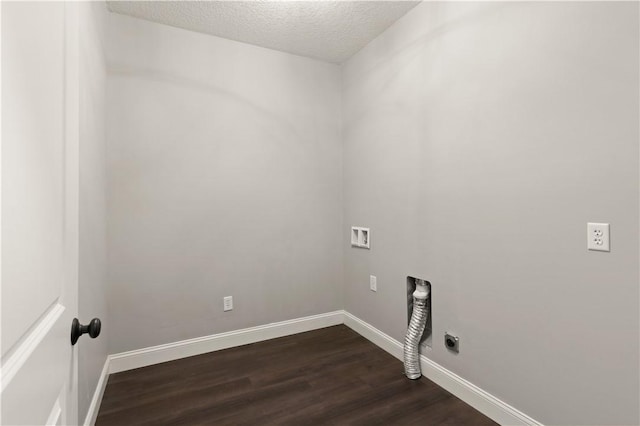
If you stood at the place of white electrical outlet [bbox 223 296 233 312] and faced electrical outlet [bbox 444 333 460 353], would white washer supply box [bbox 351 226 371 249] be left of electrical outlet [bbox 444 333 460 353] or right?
left

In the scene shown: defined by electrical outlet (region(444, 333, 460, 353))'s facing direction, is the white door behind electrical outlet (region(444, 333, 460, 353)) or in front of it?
in front

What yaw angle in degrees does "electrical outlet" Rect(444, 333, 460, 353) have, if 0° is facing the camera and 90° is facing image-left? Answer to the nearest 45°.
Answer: approximately 45°

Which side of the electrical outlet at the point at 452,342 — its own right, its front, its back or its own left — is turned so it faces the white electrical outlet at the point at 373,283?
right

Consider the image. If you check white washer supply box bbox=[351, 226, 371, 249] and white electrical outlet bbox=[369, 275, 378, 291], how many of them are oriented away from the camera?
0

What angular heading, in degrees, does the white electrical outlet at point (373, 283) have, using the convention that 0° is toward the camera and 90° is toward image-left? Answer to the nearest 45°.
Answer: approximately 45°

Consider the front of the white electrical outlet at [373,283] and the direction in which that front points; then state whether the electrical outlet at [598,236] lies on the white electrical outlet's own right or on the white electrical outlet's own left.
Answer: on the white electrical outlet's own left

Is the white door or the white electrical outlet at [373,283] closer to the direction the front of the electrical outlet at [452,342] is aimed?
the white door

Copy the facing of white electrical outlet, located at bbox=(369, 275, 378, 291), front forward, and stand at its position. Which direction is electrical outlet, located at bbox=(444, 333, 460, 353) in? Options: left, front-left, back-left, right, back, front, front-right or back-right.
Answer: left

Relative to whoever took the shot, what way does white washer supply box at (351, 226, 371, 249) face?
facing the viewer and to the left of the viewer

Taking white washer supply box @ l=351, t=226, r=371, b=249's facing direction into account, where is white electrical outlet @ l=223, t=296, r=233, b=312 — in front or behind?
in front

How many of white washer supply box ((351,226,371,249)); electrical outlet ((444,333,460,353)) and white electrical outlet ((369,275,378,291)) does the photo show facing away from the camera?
0

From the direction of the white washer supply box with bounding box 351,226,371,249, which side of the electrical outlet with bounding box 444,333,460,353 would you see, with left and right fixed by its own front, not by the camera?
right

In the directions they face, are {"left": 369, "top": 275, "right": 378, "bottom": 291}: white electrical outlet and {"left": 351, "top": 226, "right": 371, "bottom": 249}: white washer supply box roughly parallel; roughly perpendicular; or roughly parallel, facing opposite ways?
roughly parallel

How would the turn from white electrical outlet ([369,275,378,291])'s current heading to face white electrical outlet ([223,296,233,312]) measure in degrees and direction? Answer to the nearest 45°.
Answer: approximately 45° to its right

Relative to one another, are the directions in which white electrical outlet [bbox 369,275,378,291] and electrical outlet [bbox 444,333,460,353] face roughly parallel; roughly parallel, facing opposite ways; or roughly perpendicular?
roughly parallel

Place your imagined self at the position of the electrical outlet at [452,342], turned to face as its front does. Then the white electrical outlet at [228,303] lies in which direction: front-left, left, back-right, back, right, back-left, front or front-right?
front-right
